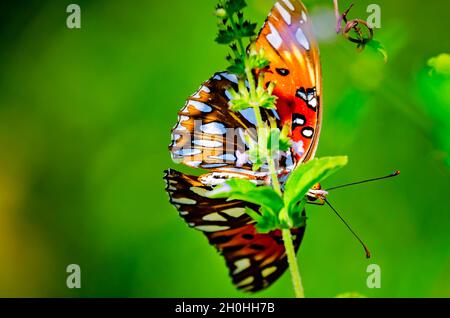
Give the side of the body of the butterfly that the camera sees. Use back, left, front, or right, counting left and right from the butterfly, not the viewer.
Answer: right
